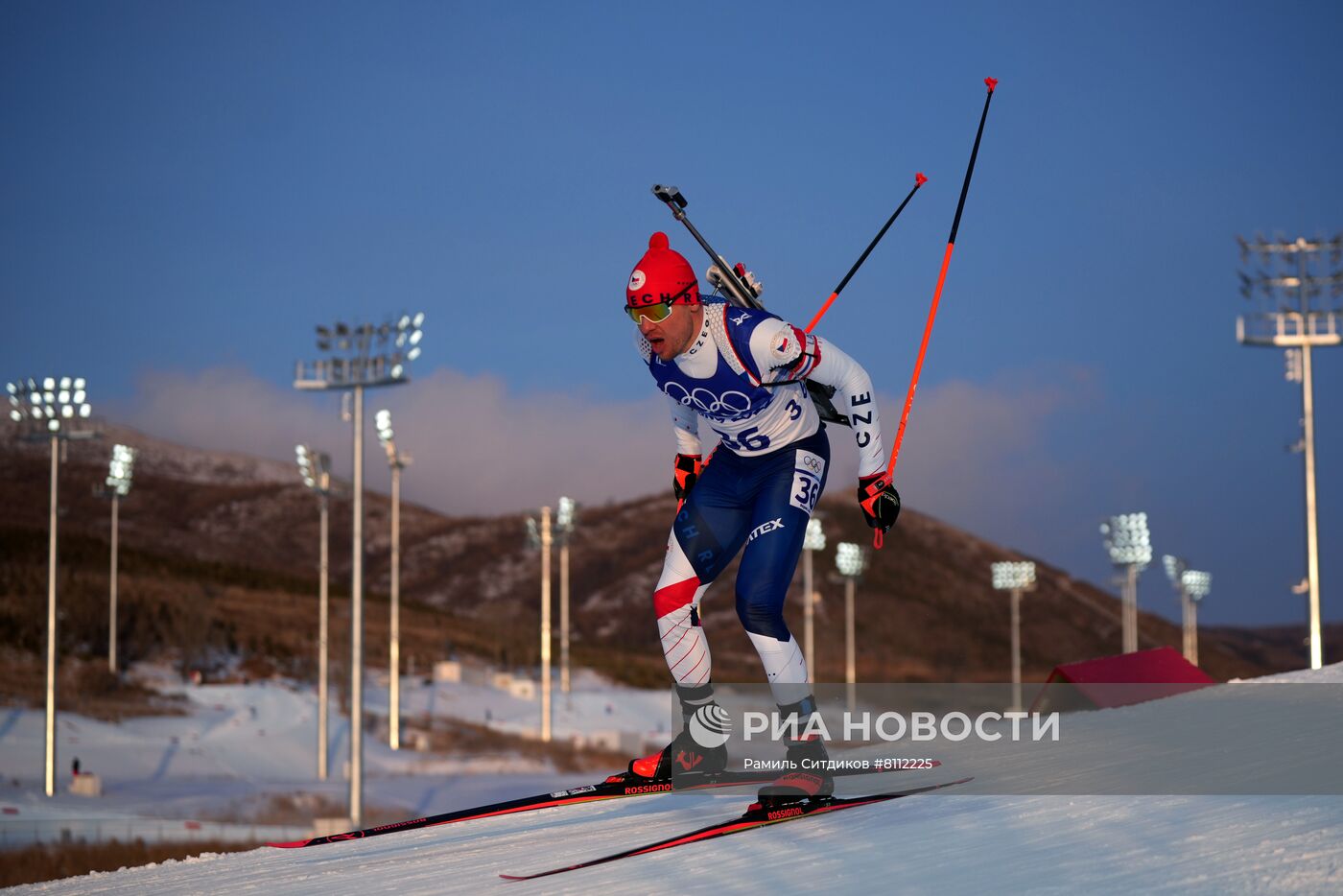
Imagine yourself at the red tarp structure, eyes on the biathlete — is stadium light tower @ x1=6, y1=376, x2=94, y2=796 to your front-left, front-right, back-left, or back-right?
back-right

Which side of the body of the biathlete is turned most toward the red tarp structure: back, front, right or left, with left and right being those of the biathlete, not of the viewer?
back
